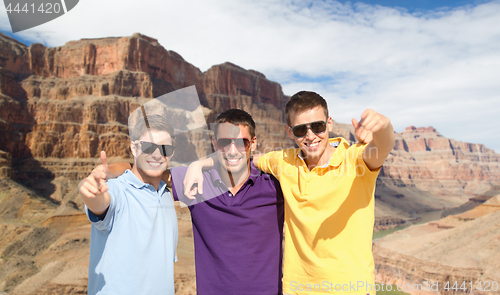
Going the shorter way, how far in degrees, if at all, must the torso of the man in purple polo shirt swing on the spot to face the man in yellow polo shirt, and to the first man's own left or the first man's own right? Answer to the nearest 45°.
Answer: approximately 45° to the first man's own left

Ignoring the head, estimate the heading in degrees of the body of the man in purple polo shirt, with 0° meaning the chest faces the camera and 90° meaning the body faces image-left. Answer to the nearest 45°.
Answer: approximately 0°

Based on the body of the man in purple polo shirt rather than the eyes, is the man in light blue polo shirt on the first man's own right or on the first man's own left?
on the first man's own right
